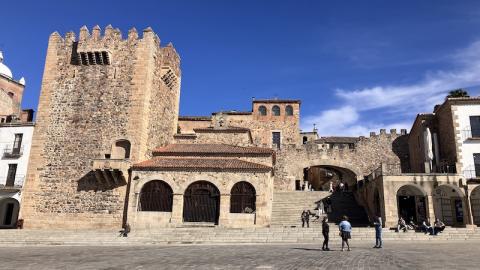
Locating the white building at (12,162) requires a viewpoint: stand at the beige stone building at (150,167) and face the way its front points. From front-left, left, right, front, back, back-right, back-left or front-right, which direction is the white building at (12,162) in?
right

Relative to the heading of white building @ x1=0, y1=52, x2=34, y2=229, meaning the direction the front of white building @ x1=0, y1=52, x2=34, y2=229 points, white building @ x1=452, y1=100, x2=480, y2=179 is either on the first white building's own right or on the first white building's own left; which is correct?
on the first white building's own left

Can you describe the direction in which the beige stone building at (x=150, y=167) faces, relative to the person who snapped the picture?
facing the viewer

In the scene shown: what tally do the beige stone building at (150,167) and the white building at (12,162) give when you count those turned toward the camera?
2

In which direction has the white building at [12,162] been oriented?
toward the camera

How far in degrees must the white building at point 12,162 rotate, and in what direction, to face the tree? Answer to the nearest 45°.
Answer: approximately 45° to its left
